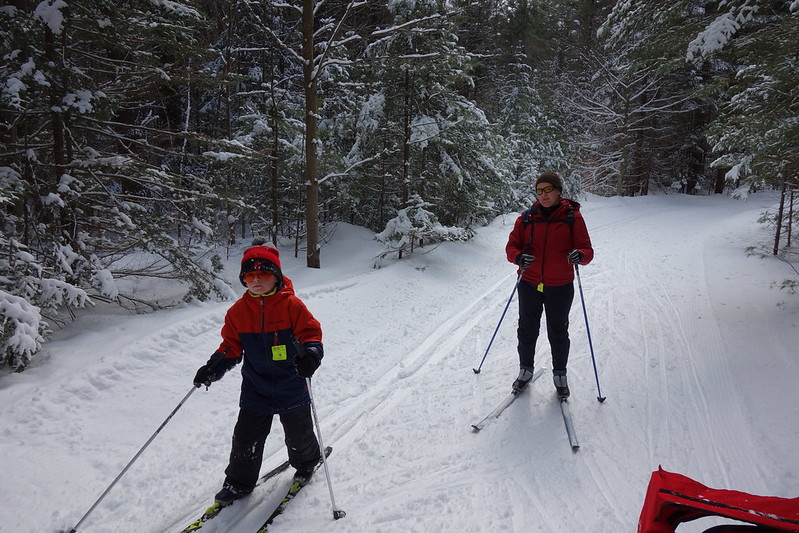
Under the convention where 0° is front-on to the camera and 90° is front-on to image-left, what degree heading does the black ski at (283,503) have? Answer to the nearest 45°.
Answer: approximately 45°

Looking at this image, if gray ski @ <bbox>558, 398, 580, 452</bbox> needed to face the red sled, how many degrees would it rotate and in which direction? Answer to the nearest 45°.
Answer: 0° — it already faces it

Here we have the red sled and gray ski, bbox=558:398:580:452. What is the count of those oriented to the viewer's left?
1

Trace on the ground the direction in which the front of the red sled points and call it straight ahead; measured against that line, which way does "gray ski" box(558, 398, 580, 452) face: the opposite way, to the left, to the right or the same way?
to the left

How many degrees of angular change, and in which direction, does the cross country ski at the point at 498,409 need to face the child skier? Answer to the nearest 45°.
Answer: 0° — it already faces them

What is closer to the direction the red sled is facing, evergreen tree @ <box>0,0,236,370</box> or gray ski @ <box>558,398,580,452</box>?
the evergreen tree

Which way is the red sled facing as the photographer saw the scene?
facing to the left of the viewer

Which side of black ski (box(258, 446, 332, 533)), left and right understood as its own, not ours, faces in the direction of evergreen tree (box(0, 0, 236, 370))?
right

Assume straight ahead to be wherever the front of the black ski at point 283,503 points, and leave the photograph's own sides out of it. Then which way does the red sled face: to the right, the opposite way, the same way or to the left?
to the right

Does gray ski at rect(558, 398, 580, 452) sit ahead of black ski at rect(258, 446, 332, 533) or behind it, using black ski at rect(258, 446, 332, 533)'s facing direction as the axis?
behind
